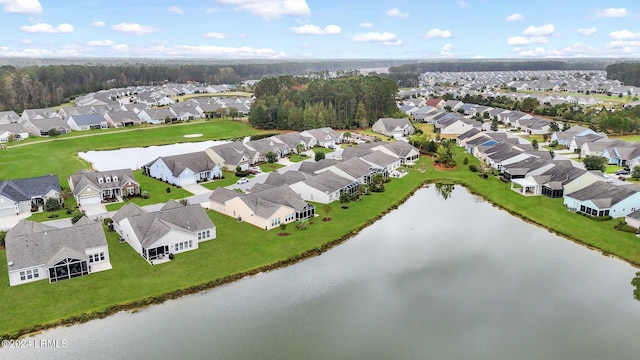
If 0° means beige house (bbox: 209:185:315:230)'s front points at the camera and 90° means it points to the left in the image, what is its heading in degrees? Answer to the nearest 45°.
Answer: approximately 135°

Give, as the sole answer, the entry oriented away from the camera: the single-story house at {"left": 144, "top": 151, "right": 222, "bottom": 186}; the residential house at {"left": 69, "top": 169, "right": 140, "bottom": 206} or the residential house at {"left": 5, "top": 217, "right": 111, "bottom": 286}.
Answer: the residential house at {"left": 5, "top": 217, "right": 111, "bottom": 286}

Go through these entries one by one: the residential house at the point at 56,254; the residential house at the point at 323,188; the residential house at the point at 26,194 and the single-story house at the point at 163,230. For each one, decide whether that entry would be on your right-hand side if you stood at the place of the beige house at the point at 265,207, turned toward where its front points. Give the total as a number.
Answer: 1

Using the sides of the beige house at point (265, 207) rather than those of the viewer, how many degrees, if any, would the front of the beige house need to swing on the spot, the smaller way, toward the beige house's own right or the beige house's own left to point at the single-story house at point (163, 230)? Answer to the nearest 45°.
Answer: approximately 90° to the beige house's own left

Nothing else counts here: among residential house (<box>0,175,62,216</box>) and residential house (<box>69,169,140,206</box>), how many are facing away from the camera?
0

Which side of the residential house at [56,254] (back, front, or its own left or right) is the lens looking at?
back

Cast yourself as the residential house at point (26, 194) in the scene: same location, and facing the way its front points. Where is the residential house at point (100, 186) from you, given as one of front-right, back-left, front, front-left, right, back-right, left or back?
left

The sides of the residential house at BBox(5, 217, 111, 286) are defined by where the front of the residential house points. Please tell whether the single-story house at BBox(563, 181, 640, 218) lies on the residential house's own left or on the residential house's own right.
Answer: on the residential house's own right

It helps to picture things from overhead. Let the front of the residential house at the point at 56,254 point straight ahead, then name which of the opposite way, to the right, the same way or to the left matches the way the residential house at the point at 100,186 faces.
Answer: the opposite way

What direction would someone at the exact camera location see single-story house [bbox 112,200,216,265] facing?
facing away from the viewer and to the left of the viewer

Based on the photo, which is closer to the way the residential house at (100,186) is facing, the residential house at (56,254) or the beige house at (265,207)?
the residential house

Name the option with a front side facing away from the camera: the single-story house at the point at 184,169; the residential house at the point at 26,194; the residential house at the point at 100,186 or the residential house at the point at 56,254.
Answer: the residential house at the point at 56,254

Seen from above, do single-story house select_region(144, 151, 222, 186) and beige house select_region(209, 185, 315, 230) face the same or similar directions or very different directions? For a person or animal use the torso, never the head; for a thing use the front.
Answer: very different directions

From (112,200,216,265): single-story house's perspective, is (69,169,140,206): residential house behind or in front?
in front
